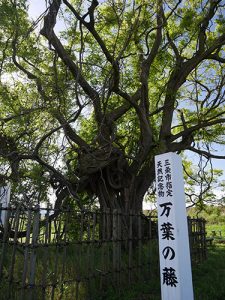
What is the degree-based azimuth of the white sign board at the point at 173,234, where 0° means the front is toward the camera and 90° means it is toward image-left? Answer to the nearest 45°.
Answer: approximately 45°
